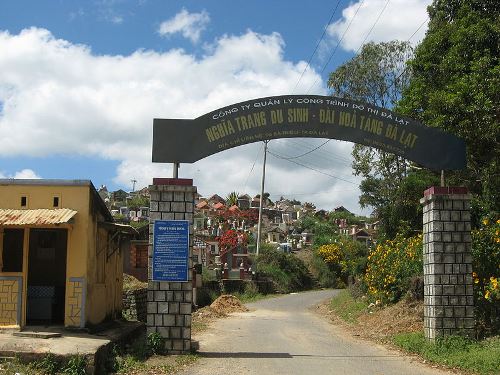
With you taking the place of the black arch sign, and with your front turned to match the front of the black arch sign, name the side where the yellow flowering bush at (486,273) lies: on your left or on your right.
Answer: on your left

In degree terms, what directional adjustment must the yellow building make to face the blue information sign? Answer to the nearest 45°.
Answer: approximately 90° to its left

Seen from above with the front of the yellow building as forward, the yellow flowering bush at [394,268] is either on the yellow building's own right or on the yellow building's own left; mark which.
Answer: on the yellow building's own left

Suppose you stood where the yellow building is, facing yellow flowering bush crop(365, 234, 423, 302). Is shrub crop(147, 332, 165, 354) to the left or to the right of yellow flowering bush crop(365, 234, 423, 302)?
right

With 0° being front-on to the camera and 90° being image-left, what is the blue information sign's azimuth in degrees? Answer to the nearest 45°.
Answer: approximately 0°

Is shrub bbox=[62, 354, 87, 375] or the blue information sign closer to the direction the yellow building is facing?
the shrub
